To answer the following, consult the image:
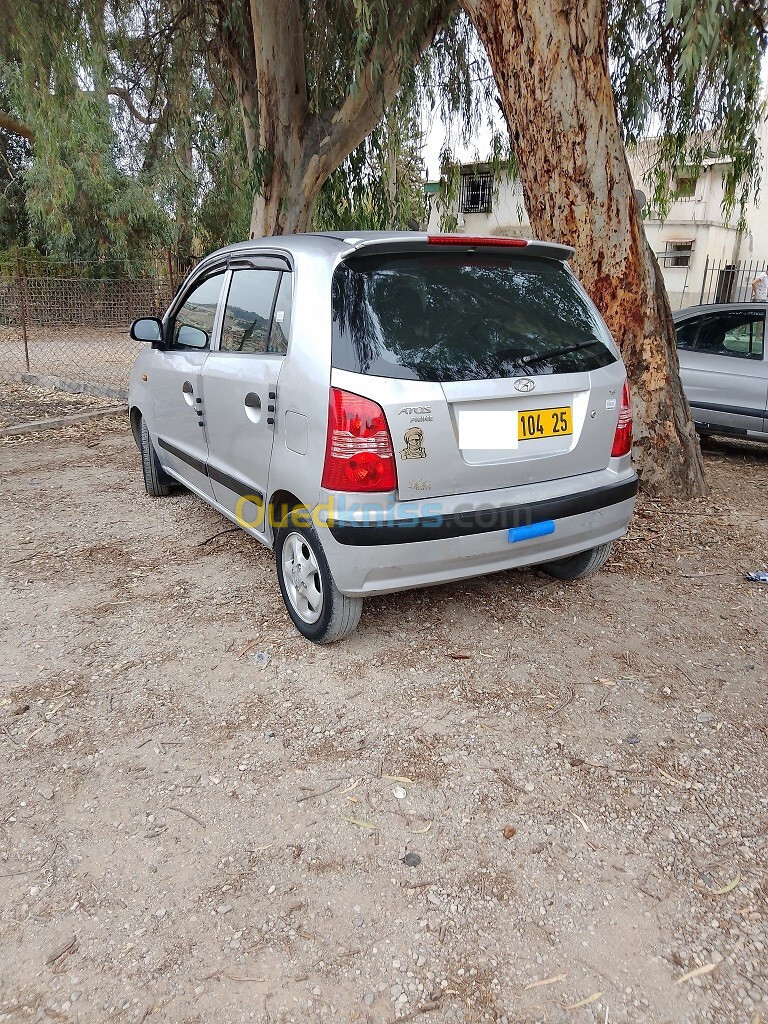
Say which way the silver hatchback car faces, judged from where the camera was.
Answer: facing away from the viewer and to the left of the viewer

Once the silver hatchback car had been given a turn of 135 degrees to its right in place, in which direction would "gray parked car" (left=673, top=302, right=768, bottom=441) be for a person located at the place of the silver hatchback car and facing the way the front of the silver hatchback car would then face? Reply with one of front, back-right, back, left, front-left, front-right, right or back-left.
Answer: front-left

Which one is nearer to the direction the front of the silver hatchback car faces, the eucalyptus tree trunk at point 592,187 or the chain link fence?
the chain link fence

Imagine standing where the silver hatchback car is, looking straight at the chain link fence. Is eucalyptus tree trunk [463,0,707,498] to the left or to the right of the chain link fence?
right

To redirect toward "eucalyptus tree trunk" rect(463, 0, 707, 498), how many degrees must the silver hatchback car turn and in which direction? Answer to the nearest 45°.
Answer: approximately 90° to its right

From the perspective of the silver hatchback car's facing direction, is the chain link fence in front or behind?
in front
